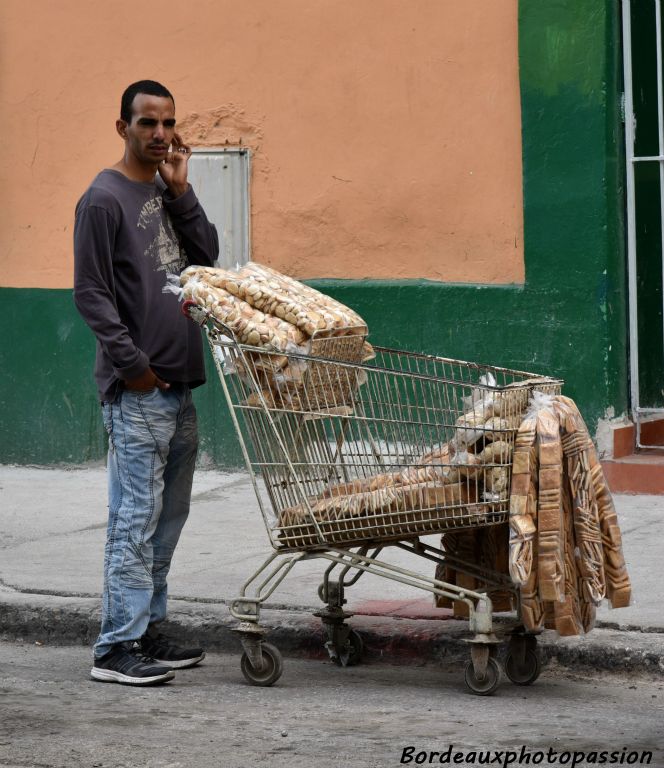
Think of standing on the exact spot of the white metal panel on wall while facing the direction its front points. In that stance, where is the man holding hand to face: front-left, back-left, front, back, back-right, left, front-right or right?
front

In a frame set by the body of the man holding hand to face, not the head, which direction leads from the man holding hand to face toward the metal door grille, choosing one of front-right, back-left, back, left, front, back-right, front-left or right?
left

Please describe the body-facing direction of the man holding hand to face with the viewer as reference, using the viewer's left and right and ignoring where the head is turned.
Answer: facing the viewer and to the right of the viewer

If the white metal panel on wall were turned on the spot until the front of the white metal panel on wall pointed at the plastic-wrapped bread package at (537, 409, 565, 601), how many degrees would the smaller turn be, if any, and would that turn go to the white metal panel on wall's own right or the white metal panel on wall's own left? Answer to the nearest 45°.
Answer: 0° — it already faces it

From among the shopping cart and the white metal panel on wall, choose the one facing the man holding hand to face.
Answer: the white metal panel on wall

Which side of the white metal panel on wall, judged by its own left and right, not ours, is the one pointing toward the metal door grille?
left

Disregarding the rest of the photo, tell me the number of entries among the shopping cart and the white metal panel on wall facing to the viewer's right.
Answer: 1

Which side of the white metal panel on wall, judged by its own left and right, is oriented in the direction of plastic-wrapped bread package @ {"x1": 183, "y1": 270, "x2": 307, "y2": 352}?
front

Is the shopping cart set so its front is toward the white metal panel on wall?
no

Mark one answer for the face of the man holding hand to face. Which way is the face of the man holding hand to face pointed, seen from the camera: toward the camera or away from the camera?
toward the camera

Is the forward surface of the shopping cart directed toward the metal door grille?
no

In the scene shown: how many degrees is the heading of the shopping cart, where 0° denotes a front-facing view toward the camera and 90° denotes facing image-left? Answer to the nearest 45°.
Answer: approximately 270°

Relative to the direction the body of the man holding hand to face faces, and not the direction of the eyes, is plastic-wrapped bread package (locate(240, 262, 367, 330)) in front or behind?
in front

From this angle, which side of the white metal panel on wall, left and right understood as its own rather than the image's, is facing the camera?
front

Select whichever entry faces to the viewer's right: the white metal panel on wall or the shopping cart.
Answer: the shopping cart

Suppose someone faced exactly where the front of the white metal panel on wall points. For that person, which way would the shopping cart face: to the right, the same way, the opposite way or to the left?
to the left
